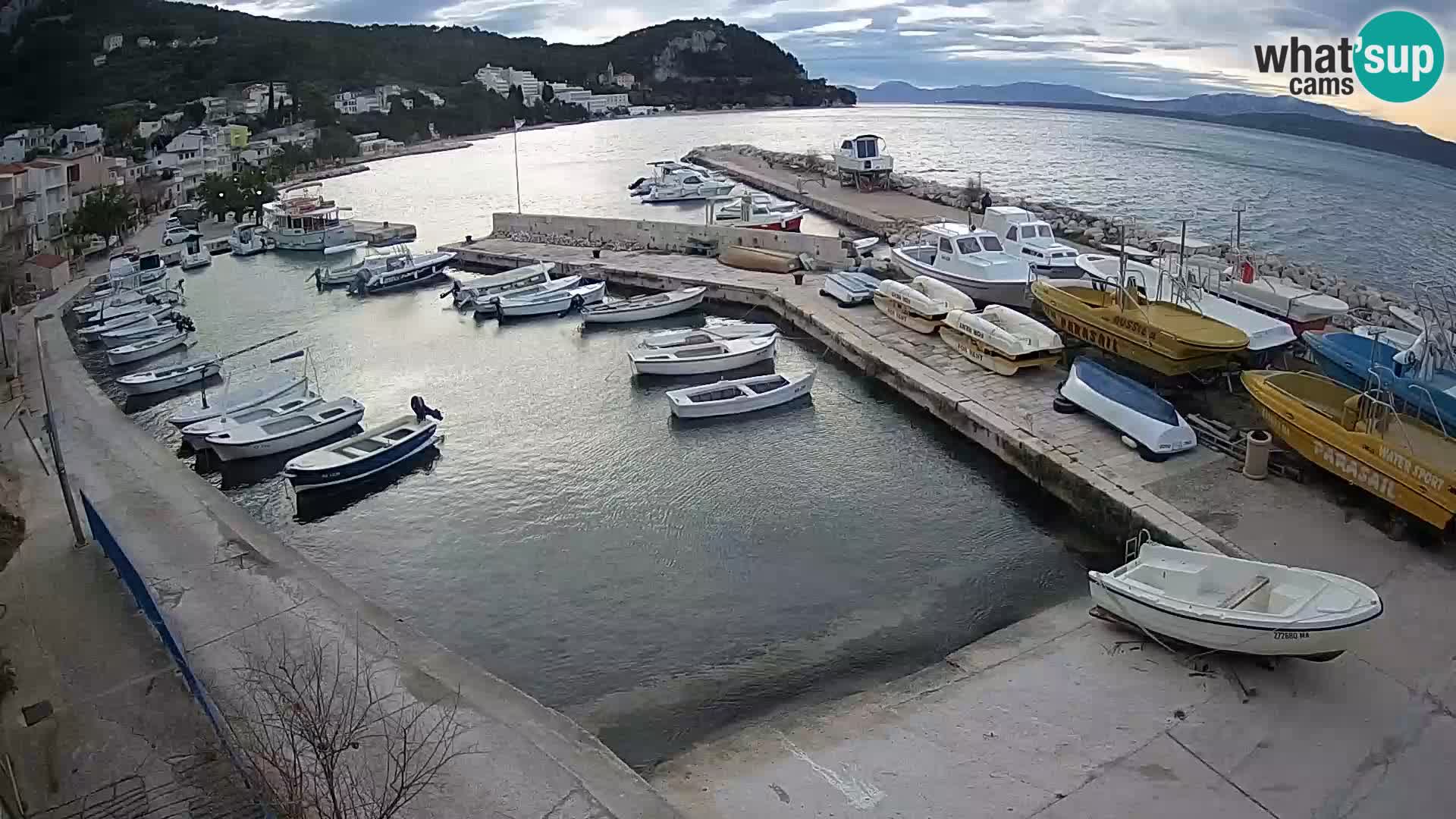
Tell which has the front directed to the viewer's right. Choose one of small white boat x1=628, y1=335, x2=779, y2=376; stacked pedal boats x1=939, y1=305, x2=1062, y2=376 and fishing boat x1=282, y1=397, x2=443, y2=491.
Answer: the small white boat

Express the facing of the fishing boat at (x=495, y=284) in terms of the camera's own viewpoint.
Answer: facing away from the viewer and to the right of the viewer

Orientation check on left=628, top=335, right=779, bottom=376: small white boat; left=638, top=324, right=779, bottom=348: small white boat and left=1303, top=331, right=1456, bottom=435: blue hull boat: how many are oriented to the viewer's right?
2

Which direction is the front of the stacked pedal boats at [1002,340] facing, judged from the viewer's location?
facing away from the viewer and to the left of the viewer

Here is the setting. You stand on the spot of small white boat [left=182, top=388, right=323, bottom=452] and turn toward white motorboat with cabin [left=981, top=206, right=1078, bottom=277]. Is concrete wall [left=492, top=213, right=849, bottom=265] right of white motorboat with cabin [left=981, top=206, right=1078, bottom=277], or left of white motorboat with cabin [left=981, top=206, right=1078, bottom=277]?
left

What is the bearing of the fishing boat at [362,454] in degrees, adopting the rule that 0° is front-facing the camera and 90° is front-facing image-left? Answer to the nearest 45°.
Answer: approximately 45°

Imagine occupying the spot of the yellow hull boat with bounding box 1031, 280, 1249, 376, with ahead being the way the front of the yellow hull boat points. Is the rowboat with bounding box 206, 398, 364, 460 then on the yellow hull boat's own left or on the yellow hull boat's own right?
on the yellow hull boat's own left
